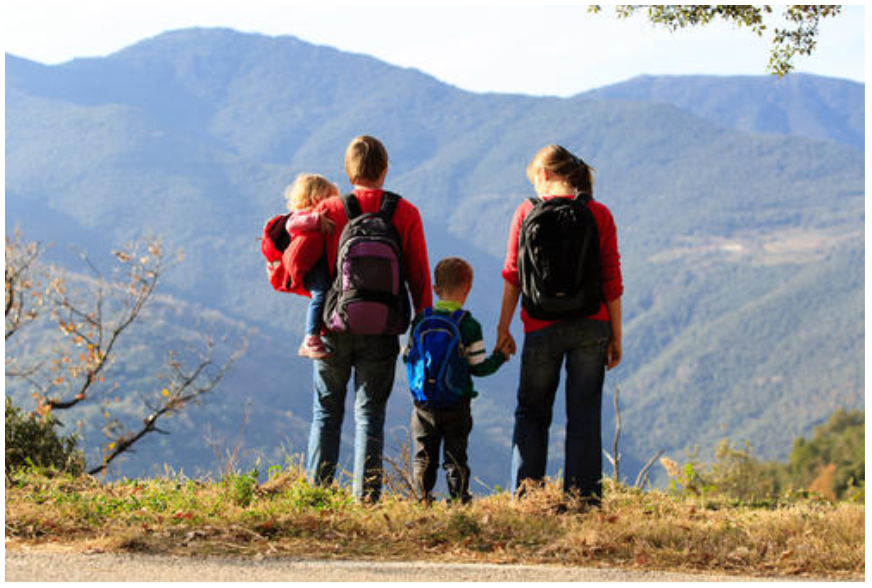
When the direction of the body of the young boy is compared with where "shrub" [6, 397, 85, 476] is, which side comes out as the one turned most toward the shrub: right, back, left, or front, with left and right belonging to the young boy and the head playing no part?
left

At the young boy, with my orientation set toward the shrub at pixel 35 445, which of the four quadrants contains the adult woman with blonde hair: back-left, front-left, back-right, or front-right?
back-right

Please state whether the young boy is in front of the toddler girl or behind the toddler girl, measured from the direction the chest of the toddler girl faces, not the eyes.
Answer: in front

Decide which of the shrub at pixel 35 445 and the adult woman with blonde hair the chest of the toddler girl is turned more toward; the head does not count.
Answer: the adult woman with blonde hair

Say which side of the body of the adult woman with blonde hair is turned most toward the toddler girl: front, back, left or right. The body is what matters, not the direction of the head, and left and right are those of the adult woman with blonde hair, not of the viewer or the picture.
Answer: left

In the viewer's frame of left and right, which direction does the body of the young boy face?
facing away from the viewer and to the right of the viewer

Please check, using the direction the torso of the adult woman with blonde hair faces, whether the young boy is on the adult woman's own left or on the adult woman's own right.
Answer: on the adult woman's own left

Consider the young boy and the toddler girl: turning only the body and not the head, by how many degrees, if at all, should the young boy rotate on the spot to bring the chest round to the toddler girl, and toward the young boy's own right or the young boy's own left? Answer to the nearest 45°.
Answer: approximately 135° to the young boy's own left

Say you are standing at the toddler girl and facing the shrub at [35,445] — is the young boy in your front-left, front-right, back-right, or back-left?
back-right

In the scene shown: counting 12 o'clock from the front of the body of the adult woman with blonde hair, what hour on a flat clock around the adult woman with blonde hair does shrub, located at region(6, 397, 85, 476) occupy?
The shrub is roughly at 10 o'clock from the adult woman with blonde hair.

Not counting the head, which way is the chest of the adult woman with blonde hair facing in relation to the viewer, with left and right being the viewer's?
facing away from the viewer

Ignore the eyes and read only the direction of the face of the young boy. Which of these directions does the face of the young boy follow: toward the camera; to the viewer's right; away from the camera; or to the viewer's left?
away from the camera
